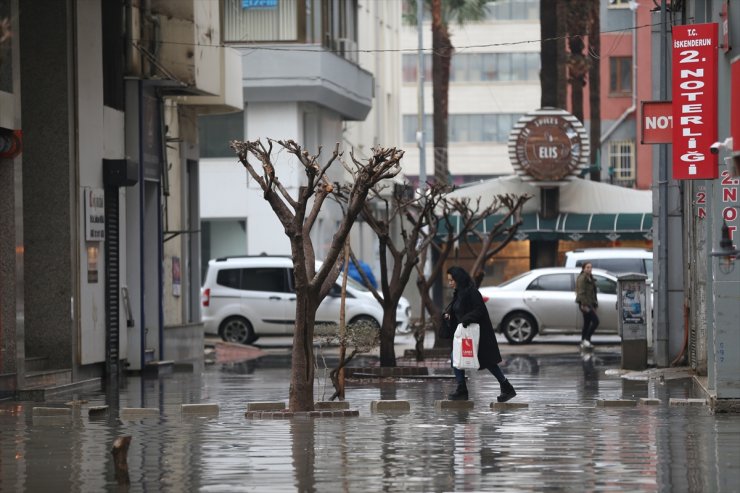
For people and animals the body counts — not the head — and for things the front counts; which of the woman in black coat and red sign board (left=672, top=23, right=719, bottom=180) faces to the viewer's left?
the woman in black coat

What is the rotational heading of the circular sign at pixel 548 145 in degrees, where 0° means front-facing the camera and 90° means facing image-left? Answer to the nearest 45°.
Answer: approximately 0°

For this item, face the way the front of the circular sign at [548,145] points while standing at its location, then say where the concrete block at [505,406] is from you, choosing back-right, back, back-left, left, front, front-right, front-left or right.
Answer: front

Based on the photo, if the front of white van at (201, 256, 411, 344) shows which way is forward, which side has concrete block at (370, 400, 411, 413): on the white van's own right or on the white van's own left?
on the white van's own right

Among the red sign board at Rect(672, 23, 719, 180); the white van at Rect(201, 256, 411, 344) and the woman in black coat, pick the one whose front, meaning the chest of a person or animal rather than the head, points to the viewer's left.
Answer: the woman in black coat

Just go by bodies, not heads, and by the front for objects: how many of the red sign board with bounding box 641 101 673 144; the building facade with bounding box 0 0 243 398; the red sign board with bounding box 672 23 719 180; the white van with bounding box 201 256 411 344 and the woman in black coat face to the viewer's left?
1

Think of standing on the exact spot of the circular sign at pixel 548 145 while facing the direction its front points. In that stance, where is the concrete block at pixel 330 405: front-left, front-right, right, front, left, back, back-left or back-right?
front

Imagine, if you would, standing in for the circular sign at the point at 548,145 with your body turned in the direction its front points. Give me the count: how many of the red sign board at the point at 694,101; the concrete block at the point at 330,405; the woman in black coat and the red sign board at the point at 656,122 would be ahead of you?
4

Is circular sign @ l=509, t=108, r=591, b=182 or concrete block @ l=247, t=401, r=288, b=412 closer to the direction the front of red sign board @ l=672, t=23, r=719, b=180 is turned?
the concrete block

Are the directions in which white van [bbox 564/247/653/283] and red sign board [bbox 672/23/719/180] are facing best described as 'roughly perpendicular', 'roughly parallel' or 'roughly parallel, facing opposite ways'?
roughly perpendicular

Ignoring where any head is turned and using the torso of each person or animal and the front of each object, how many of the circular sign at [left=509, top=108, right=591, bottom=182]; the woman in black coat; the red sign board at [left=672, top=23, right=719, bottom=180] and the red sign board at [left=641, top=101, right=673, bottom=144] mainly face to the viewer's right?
0

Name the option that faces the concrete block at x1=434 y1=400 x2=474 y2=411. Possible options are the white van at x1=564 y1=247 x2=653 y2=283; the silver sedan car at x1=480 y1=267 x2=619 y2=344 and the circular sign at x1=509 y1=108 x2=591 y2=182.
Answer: the circular sign

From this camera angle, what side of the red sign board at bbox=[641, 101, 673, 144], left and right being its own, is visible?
front
